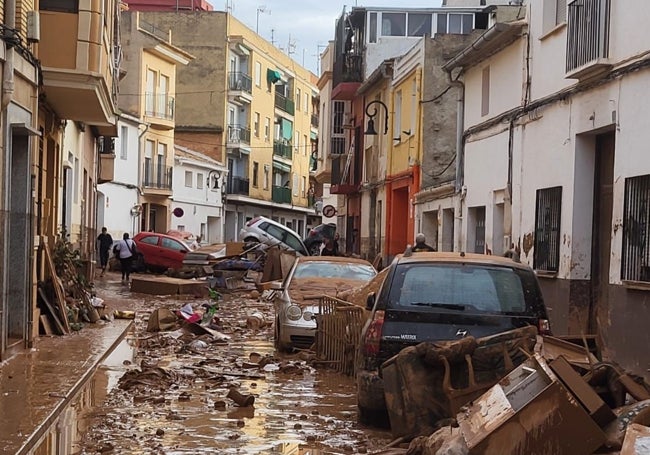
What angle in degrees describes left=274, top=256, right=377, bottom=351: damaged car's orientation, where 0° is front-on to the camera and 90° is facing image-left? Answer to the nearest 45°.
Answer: approximately 0°

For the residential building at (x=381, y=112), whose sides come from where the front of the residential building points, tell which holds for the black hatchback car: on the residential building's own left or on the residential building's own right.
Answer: on the residential building's own left

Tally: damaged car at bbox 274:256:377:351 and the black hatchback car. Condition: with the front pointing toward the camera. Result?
1

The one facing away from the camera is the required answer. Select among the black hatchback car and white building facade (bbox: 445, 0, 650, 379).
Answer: the black hatchback car

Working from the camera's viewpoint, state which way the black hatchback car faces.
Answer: facing away from the viewer

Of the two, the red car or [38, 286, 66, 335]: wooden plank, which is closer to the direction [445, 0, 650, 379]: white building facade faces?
the wooden plank

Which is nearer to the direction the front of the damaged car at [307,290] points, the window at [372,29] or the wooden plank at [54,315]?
the wooden plank

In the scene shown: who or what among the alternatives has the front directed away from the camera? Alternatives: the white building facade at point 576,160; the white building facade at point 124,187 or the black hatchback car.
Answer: the black hatchback car

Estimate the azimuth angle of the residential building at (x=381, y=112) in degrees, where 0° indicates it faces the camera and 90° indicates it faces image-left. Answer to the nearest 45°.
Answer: approximately 45°
